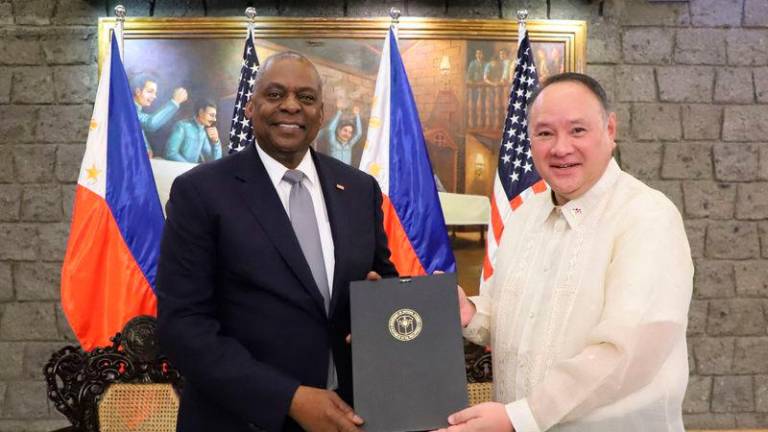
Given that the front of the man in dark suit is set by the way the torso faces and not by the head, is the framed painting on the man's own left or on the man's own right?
on the man's own left

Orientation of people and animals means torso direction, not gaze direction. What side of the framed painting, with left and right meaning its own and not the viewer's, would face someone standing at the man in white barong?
front

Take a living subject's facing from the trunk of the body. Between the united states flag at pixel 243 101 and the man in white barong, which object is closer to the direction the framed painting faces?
the man in white barong

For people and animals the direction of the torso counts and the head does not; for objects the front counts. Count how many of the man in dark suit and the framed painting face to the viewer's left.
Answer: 0

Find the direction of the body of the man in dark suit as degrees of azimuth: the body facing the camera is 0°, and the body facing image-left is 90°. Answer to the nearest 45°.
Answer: approximately 315°

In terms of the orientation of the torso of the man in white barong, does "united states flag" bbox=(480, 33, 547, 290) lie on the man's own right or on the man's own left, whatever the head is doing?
on the man's own right

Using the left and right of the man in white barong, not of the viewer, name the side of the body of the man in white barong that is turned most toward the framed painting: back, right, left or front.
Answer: right

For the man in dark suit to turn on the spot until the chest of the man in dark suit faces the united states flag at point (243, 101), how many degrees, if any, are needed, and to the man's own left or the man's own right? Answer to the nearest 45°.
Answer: approximately 135° to the man's own left

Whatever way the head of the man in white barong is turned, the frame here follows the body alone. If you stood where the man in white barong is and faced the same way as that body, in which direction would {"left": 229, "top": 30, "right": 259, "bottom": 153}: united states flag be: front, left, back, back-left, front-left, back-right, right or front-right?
right
